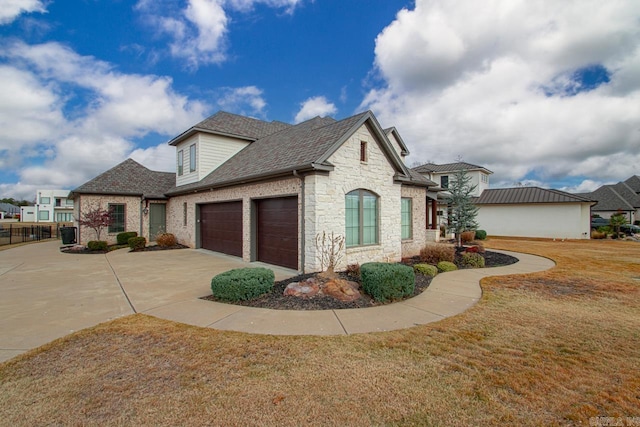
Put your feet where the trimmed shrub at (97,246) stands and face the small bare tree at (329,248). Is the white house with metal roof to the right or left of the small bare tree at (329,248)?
left
